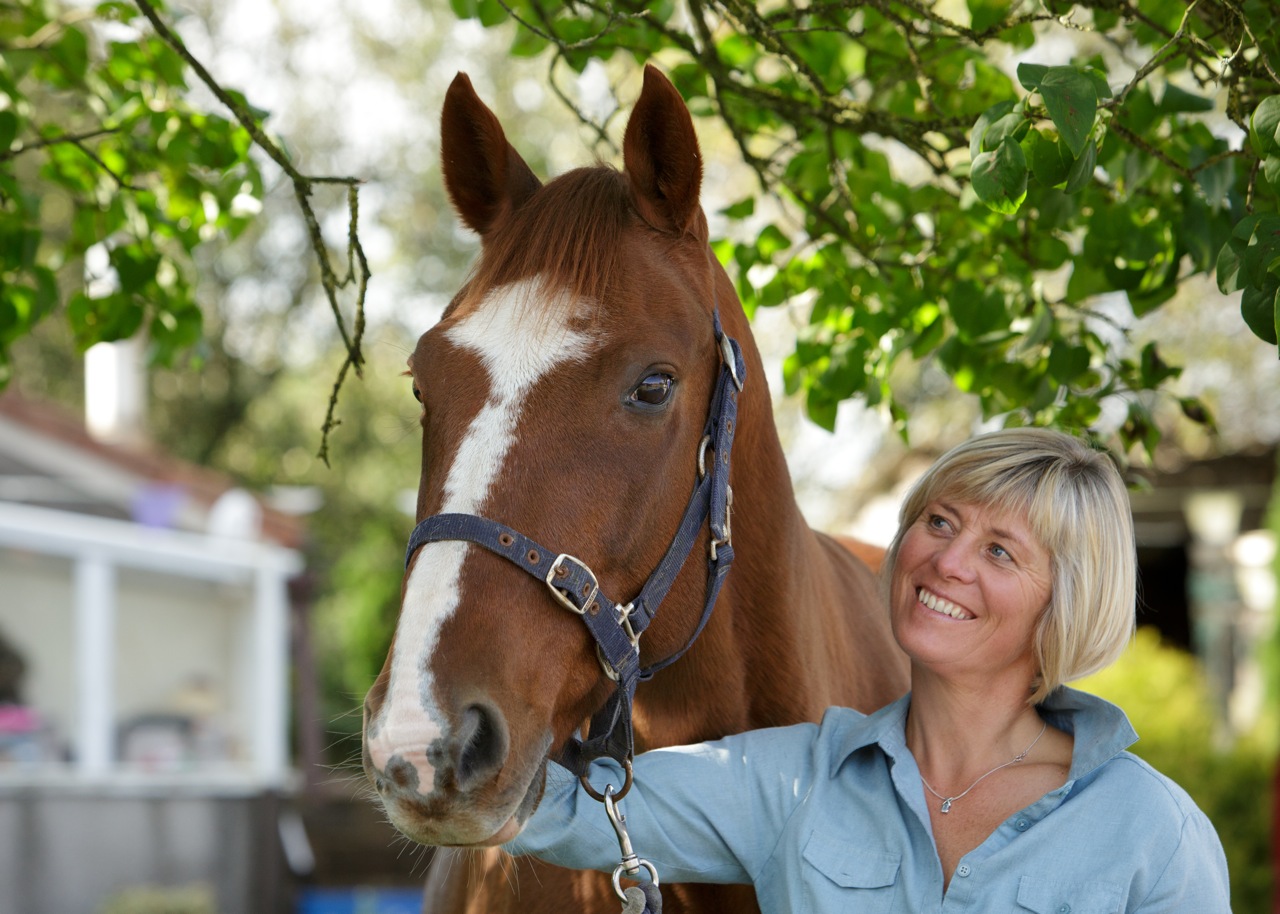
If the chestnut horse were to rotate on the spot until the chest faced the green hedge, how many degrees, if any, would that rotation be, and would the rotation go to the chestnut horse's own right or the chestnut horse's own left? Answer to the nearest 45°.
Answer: approximately 180°

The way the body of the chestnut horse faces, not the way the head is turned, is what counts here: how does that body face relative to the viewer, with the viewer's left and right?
facing the viewer and to the left of the viewer

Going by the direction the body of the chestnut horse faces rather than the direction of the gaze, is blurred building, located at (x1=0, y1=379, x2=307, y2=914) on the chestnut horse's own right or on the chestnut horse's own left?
on the chestnut horse's own right

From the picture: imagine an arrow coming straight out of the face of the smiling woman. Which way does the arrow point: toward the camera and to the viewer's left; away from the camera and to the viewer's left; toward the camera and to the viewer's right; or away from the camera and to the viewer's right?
toward the camera and to the viewer's left
